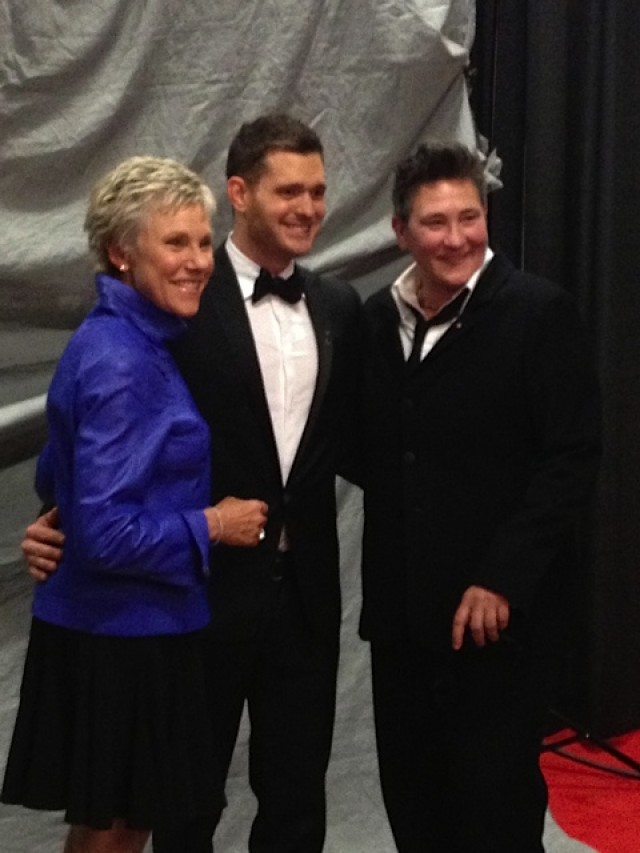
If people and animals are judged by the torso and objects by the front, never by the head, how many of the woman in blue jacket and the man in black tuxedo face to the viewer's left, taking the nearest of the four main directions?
0

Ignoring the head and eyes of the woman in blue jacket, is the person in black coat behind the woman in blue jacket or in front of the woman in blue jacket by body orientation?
in front

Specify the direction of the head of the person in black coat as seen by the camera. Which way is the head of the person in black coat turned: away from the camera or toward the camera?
toward the camera

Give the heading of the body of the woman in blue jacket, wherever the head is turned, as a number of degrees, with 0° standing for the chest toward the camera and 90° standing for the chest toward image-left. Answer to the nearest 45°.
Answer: approximately 270°

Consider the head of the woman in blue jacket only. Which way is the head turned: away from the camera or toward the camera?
toward the camera

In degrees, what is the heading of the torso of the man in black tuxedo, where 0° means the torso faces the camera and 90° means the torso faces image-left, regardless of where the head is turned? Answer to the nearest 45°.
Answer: approximately 315°
